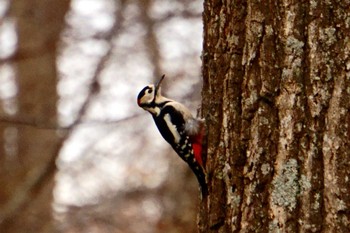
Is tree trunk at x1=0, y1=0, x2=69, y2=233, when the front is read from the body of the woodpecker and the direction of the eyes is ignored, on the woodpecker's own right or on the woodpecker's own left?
on the woodpecker's own left

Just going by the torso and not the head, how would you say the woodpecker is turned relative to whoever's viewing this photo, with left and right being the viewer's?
facing to the right of the viewer
